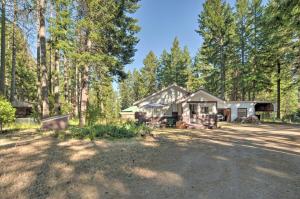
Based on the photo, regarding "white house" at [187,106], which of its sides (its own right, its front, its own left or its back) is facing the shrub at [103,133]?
front

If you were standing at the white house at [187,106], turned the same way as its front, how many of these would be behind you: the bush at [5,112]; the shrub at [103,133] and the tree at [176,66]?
1

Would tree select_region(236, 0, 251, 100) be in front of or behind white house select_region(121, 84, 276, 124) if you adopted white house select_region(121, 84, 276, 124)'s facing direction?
behind

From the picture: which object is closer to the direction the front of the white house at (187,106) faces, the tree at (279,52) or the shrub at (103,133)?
the shrub

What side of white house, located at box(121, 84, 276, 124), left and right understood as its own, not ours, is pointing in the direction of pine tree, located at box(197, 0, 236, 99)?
back

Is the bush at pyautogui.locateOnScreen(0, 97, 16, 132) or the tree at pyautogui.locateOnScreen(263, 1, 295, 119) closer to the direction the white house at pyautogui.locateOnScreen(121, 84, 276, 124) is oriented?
the bush

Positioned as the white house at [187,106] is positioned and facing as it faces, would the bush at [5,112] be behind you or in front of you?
in front

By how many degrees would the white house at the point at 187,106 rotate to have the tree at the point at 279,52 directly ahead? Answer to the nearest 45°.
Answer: approximately 135° to its left

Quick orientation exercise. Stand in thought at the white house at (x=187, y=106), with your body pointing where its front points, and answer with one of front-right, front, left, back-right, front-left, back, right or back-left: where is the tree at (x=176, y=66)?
back

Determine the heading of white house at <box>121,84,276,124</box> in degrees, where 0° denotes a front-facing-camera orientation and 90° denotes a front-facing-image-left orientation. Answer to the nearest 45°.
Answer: approximately 0°

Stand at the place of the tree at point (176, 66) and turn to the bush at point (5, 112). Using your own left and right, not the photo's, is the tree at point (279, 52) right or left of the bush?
left
